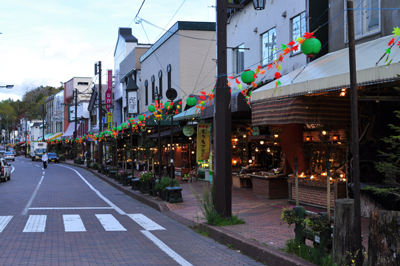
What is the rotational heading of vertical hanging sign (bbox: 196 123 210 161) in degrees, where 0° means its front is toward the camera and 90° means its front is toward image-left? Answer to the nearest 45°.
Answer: approximately 0°

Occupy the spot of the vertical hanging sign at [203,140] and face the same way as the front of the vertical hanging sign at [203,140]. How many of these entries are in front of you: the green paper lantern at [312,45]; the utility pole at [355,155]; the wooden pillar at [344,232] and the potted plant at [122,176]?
3

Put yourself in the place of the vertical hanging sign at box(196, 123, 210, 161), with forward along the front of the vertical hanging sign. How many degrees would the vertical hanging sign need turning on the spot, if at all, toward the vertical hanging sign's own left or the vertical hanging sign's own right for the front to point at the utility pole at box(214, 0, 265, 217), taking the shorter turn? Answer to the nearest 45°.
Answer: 0° — it already faces it

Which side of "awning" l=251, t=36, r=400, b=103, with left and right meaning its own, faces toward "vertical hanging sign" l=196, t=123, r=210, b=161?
right

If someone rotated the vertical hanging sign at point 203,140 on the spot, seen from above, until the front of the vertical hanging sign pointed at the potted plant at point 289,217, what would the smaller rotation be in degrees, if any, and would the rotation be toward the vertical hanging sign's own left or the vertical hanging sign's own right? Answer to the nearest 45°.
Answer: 0° — it already faces it

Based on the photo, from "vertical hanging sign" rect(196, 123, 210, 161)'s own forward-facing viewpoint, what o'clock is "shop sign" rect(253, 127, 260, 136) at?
The shop sign is roughly at 11 o'clock from the vertical hanging sign.

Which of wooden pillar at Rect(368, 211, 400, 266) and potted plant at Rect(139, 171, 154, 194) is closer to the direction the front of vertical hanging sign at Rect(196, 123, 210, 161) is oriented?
the wooden pillar

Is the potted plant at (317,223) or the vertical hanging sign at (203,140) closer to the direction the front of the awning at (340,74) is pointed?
the potted plant

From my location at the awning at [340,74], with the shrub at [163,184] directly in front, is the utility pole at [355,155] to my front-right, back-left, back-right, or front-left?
back-left

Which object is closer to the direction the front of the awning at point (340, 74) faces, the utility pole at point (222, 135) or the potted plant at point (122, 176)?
the utility pole
